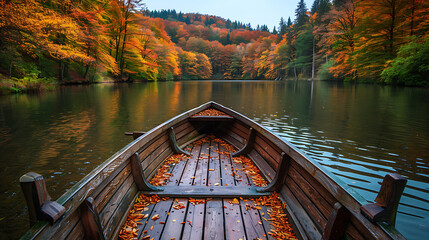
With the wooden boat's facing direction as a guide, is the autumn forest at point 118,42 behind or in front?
in front

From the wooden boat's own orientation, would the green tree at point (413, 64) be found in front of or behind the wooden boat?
in front

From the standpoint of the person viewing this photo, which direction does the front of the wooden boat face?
facing away from the viewer
